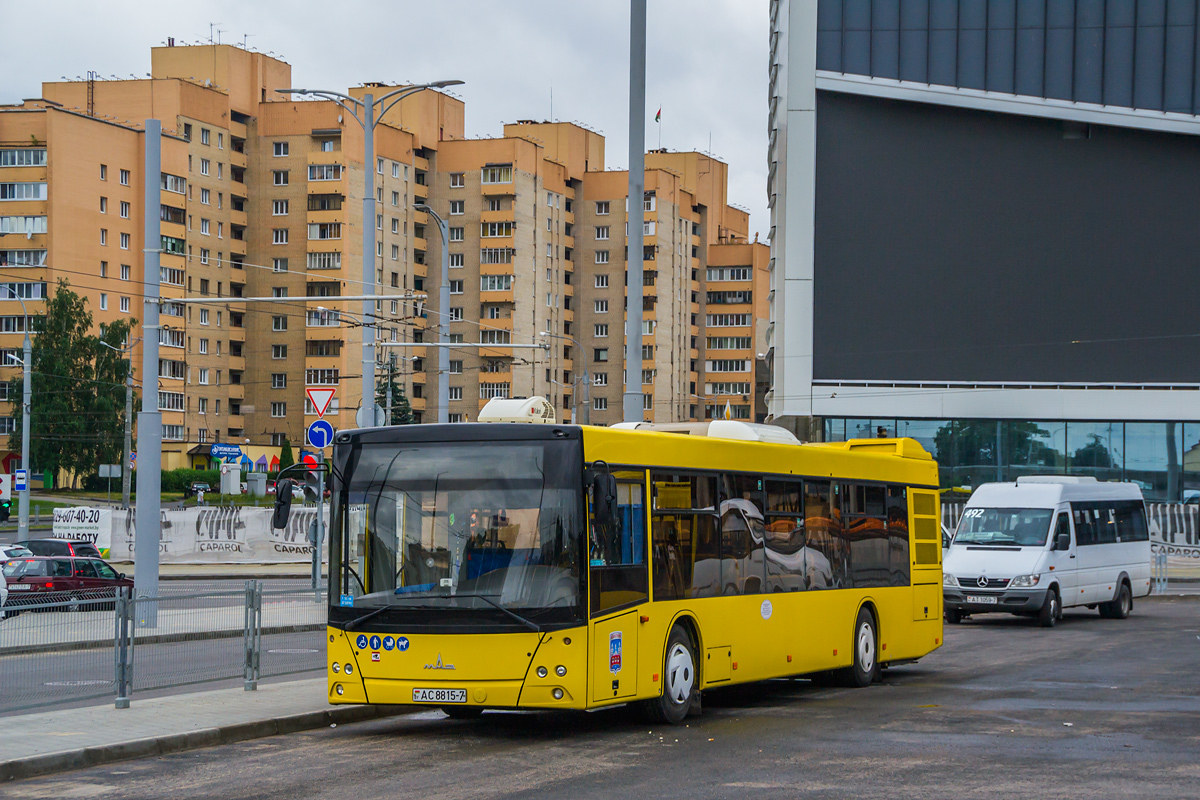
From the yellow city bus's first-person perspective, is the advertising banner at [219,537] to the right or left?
on its right

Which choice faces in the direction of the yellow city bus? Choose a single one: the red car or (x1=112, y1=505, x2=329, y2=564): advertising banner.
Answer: the advertising banner

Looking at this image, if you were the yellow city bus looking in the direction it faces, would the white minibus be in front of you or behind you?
behind

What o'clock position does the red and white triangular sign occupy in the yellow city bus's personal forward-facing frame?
The red and white triangular sign is roughly at 4 o'clock from the yellow city bus.

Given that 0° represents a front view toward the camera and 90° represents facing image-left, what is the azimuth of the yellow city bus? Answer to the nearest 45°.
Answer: approximately 45°

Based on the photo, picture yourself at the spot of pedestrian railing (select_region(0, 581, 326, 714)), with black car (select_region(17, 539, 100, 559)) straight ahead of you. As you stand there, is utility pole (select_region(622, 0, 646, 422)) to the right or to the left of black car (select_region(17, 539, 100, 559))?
right

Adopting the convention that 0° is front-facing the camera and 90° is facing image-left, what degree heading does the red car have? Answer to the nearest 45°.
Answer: approximately 225°
